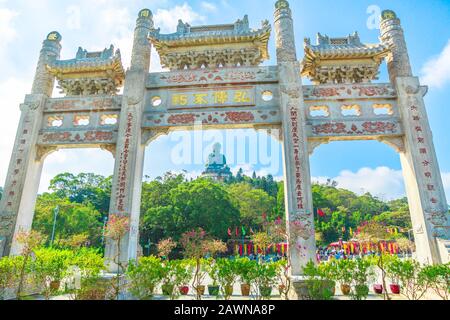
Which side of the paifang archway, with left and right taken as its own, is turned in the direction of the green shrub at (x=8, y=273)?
right

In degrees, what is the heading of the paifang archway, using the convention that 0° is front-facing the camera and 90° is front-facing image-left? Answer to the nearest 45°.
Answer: approximately 0°
